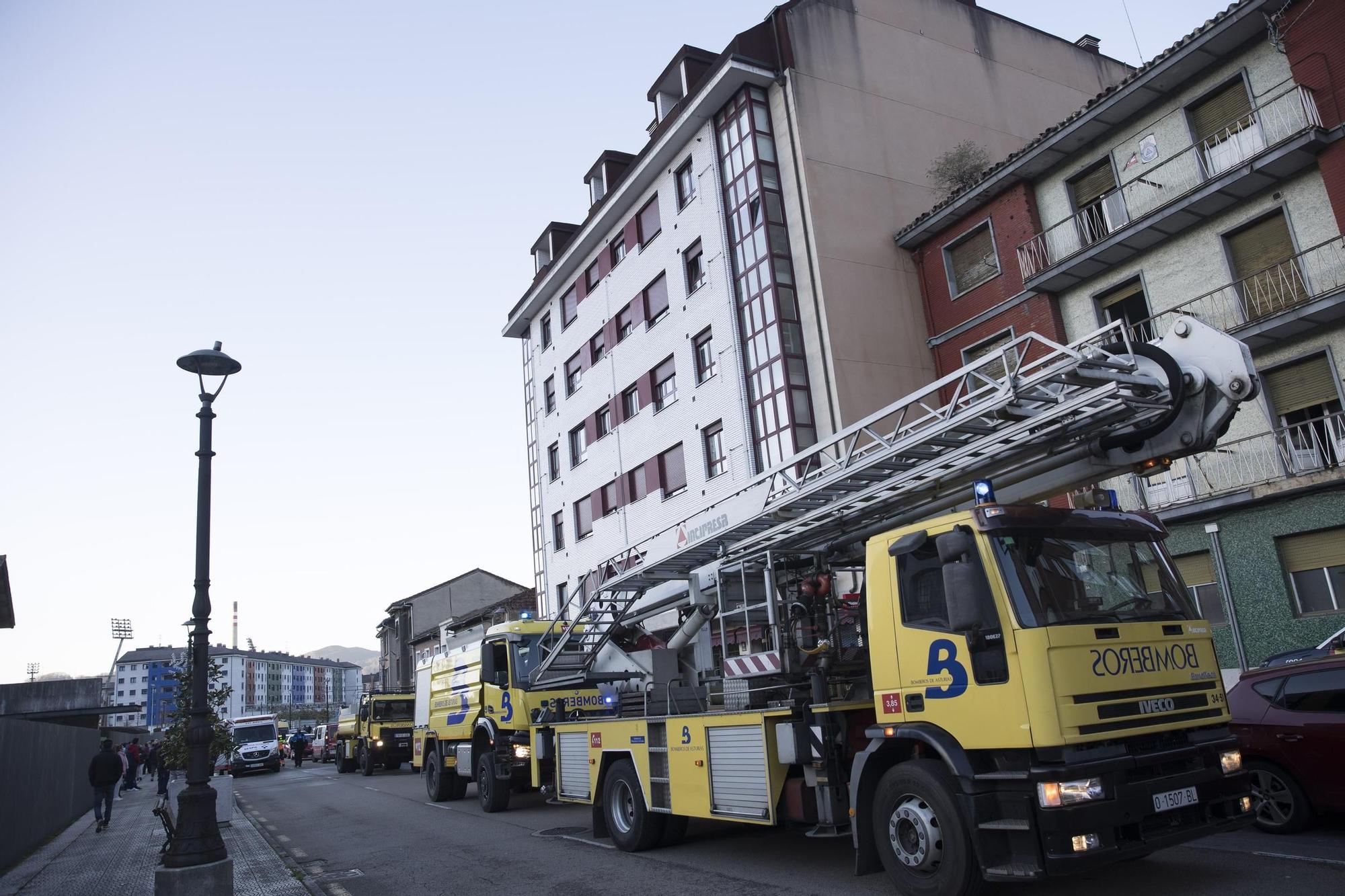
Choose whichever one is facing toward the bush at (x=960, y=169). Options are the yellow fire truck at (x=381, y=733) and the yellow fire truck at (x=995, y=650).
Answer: the yellow fire truck at (x=381, y=733)

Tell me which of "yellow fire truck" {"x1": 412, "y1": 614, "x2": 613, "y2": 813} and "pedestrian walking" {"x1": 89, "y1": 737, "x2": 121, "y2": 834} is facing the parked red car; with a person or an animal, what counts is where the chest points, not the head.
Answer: the yellow fire truck

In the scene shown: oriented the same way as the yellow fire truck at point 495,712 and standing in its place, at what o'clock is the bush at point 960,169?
The bush is roughly at 10 o'clock from the yellow fire truck.

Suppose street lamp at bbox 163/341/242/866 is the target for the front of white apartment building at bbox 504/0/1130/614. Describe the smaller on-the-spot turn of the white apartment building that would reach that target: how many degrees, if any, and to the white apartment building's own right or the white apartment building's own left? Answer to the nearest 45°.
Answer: approximately 45° to the white apartment building's own left

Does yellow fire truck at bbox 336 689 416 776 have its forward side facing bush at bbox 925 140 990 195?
yes
